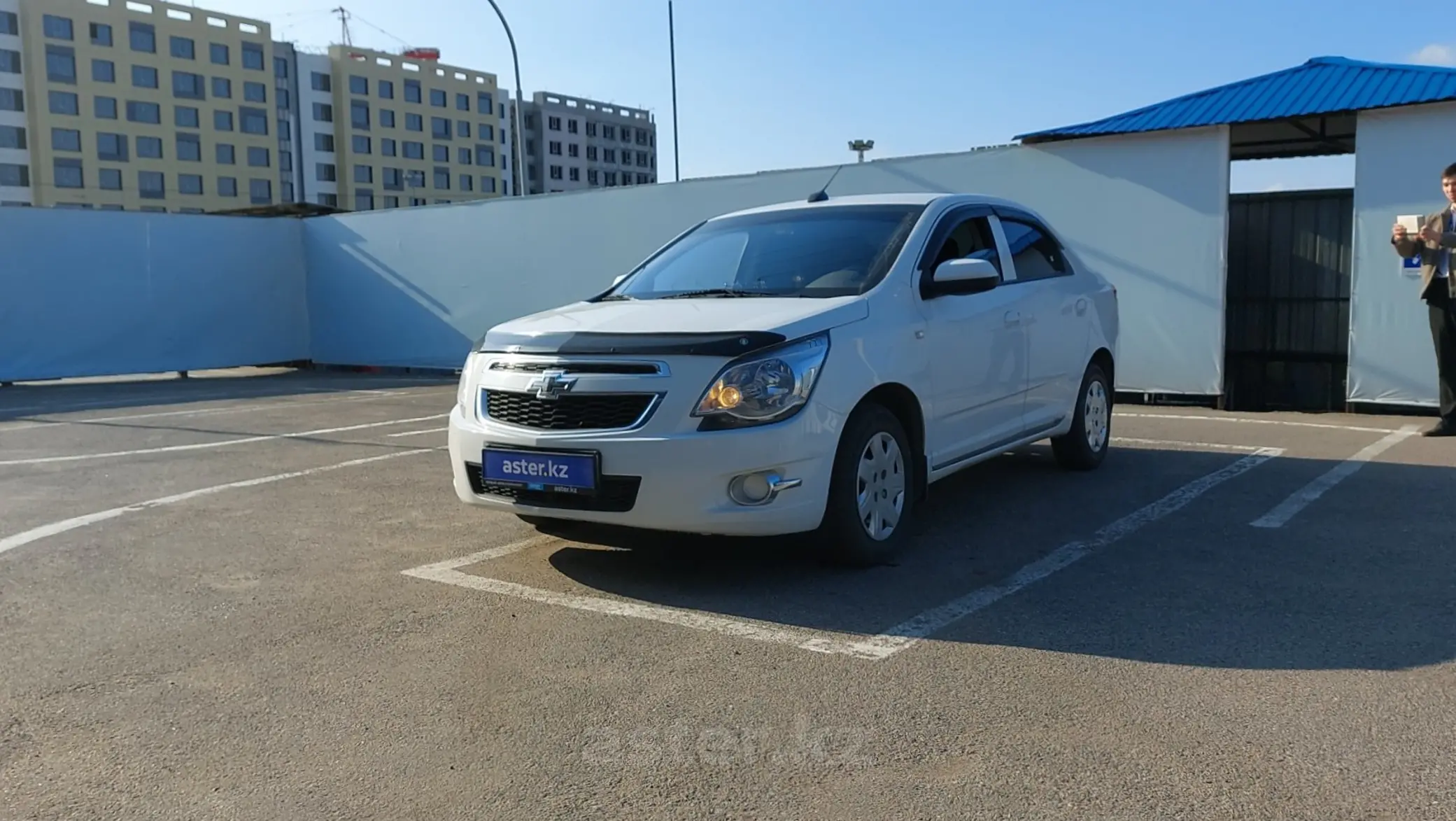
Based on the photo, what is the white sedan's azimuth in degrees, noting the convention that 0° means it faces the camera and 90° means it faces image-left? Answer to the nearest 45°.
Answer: approximately 45°

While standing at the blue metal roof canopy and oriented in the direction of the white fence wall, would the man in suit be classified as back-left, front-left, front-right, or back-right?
back-left

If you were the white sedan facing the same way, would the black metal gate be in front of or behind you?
behind

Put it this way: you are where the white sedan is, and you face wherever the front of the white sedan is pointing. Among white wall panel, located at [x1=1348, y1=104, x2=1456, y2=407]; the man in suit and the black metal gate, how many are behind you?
3

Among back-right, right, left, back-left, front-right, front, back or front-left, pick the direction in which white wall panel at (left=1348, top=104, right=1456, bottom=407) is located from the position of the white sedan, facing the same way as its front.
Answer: back

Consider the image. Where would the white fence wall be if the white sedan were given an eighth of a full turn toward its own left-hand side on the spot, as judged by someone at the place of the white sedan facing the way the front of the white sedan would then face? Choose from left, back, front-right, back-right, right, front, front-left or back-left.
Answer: back

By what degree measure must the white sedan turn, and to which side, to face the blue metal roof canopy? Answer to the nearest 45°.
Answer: approximately 180°

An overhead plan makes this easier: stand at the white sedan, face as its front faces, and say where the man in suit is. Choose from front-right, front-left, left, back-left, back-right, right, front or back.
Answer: back
